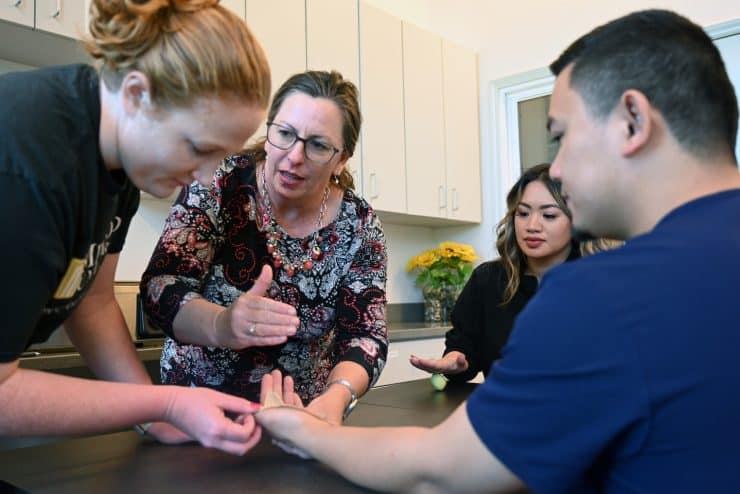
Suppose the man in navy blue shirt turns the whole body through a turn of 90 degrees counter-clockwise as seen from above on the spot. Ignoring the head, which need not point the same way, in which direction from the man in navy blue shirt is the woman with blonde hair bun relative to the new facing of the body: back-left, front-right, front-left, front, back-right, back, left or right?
front-right

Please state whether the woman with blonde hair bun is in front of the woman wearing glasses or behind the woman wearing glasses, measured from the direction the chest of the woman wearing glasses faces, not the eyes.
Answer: in front

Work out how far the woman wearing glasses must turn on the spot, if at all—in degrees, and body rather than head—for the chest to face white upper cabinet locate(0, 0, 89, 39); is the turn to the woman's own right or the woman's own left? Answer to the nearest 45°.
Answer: approximately 135° to the woman's own right

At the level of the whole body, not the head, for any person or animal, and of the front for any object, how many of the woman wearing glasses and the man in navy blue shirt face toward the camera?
1

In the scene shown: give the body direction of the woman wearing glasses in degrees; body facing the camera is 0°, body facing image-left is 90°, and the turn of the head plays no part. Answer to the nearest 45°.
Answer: approximately 0°

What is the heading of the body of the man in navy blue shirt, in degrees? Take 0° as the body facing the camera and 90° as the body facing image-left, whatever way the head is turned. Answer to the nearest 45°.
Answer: approximately 135°

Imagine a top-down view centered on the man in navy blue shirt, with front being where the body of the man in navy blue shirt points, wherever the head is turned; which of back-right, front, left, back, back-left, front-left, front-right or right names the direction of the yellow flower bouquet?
front-right

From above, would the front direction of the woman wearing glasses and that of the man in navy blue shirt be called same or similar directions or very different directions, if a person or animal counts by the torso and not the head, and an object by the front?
very different directions

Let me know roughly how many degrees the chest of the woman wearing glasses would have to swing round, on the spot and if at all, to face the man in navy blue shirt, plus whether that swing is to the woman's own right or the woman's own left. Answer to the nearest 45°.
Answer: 0° — they already face them

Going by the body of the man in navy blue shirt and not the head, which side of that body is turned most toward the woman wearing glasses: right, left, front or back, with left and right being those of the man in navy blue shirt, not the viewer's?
front

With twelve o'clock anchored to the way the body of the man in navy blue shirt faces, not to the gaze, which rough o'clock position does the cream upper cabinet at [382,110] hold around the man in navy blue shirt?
The cream upper cabinet is roughly at 1 o'clock from the man in navy blue shirt.

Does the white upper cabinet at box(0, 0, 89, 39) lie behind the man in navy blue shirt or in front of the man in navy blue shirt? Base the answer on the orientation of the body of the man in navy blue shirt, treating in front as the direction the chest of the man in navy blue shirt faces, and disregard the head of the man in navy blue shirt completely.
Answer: in front

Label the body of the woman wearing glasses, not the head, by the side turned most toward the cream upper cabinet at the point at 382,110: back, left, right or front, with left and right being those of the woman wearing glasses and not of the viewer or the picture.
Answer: back

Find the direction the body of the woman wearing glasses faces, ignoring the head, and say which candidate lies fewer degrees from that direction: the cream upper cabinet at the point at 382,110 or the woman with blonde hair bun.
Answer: the woman with blonde hair bun
